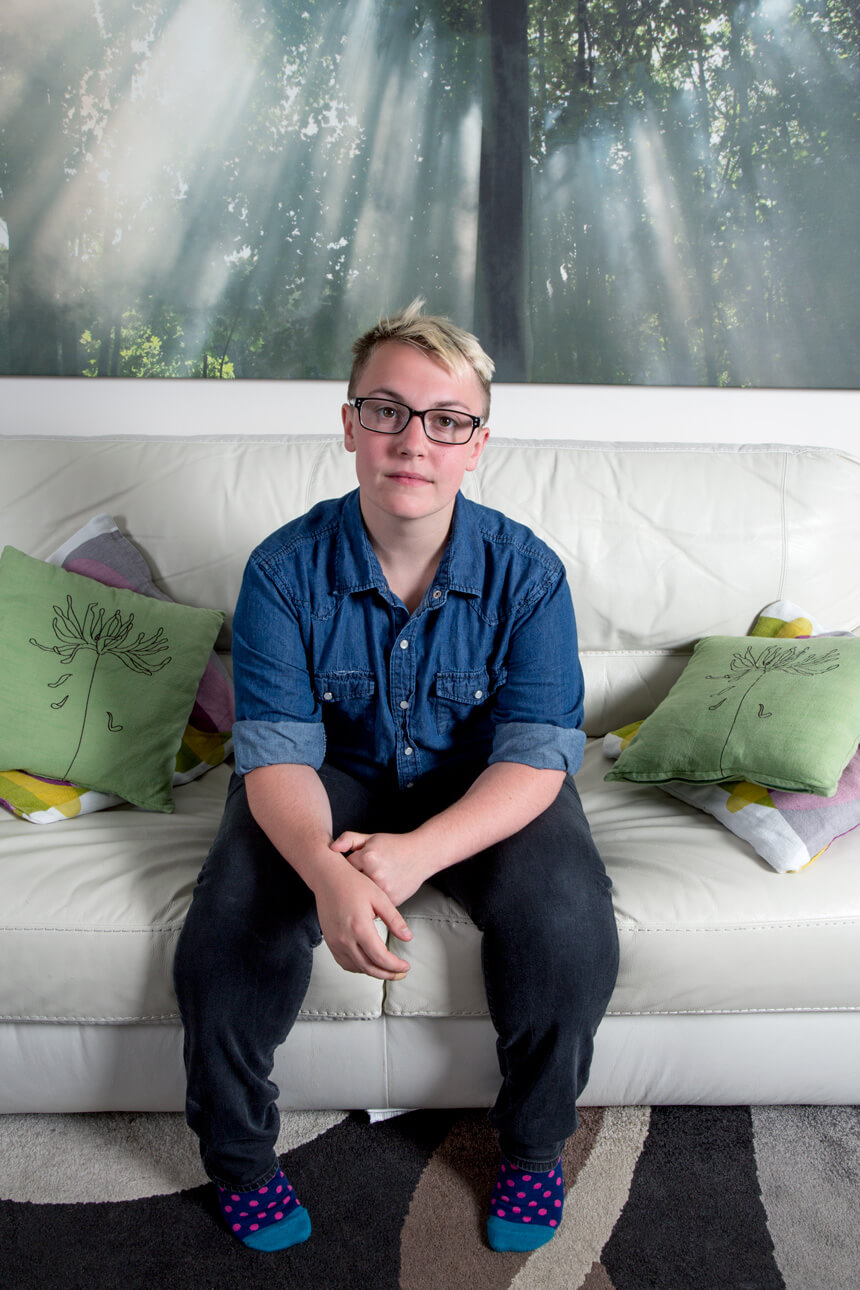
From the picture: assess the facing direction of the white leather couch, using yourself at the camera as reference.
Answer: facing the viewer

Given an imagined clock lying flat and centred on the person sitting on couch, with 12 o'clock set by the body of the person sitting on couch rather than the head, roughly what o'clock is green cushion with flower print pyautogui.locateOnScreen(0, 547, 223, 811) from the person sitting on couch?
The green cushion with flower print is roughly at 4 o'clock from the person sitting on couch.
